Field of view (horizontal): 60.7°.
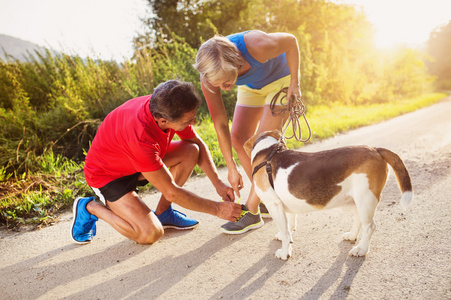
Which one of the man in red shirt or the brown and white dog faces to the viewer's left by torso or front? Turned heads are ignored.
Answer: the brown and white dog

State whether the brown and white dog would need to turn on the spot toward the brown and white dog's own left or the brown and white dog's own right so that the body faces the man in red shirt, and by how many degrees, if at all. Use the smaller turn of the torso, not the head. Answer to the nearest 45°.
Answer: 0° — it already faces them

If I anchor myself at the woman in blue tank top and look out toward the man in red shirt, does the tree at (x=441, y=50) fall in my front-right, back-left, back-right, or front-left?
back-right

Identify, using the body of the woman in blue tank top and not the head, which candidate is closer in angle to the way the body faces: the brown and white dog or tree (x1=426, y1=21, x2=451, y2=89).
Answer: the brown and white dog

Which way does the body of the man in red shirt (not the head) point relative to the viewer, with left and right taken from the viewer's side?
facing to the right of the viewer

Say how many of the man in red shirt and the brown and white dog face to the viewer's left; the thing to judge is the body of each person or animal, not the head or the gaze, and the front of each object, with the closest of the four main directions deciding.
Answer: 1

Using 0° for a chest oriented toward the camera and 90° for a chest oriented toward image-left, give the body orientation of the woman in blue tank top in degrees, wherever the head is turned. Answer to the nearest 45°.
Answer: approximately 45°

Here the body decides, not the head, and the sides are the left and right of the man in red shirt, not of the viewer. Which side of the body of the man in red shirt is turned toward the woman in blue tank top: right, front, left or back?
front

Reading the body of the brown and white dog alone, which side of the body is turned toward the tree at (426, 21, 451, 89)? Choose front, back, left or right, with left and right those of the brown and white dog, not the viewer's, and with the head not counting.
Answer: right

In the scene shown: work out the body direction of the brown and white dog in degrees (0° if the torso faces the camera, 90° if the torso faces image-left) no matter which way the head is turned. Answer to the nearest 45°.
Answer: approximately 90°

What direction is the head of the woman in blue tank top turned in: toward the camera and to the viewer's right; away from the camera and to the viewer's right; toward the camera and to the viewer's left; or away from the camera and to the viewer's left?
toward the camera and to the viewer's left

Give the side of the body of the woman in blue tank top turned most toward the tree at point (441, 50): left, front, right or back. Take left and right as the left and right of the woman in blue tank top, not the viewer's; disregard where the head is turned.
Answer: back

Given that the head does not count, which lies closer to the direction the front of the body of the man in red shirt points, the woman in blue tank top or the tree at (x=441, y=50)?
the woman in blue tank top

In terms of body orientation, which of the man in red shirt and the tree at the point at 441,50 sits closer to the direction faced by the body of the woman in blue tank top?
the man in red shirt

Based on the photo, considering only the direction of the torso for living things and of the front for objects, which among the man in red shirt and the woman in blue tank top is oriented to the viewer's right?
the man in red shirt
